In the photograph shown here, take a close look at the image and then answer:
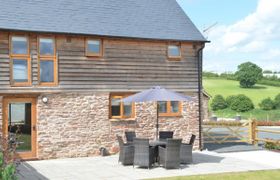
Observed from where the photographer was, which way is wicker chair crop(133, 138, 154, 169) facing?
facing away from the viewer and to the right of the viewer

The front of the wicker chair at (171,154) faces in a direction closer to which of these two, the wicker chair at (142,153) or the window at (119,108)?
the window

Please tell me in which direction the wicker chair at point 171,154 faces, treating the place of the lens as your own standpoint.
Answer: facing away from the viewer and to the left of the viewer

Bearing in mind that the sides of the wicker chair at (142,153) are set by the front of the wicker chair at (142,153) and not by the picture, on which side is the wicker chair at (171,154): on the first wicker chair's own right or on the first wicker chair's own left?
on the first wicker chair's own right
